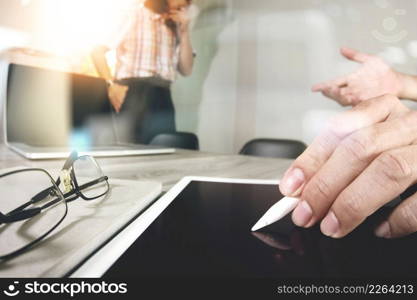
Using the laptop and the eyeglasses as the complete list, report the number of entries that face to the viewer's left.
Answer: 0

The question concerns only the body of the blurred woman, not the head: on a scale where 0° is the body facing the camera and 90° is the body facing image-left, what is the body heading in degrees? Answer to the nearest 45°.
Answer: approximately 315°

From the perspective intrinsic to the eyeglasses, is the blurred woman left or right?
on its left

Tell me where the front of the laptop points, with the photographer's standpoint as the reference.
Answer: facing the viewer and to the right of the viewer

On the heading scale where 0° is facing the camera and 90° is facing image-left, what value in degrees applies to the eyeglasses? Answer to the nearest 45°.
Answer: approximately 315°

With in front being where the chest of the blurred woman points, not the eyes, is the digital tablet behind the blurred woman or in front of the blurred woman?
in front
